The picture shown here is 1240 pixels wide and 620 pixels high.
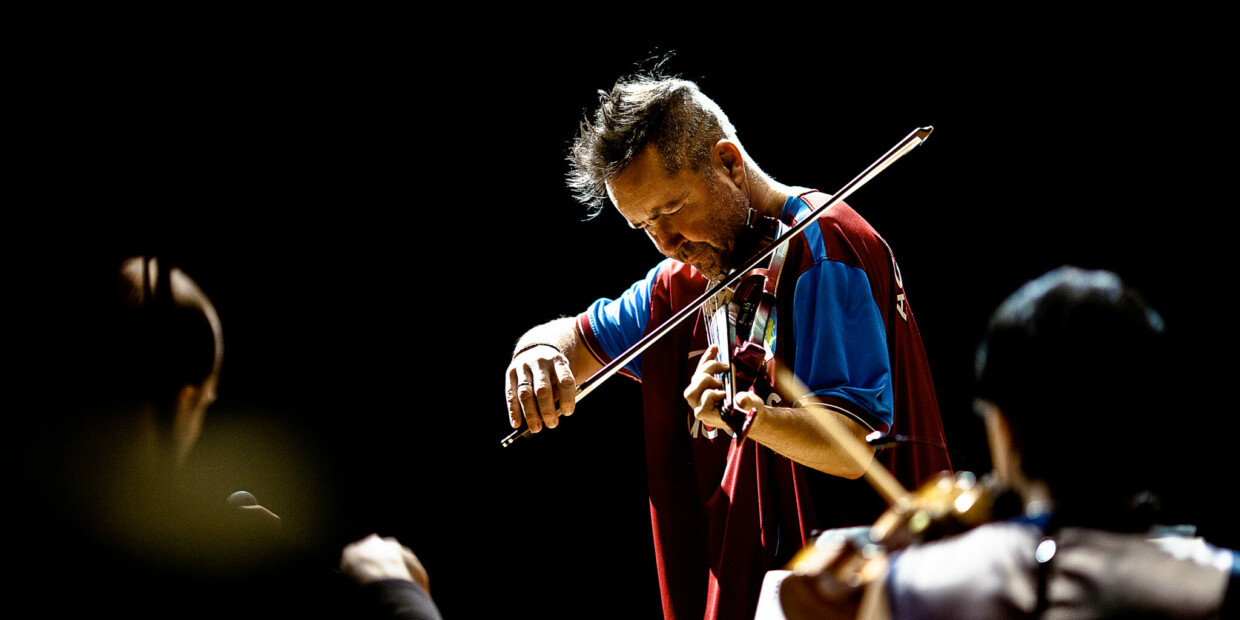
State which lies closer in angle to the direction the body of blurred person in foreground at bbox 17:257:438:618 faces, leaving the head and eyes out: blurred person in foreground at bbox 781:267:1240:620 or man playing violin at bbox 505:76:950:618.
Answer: the man playing violin

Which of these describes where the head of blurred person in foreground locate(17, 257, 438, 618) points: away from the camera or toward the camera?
away from the camera

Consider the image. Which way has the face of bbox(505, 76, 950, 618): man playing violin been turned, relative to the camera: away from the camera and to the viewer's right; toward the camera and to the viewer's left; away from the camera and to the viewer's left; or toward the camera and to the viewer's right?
toward the camera and to the viewer's left

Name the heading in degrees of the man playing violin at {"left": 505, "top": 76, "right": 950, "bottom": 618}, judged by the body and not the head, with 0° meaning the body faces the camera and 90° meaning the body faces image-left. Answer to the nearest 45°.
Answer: approximately 45°

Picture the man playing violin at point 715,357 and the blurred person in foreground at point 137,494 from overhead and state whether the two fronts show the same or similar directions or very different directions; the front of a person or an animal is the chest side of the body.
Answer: very different directions

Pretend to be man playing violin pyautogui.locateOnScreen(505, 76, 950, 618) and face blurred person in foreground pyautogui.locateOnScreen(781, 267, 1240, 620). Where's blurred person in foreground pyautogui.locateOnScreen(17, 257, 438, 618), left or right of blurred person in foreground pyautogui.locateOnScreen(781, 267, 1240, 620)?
right

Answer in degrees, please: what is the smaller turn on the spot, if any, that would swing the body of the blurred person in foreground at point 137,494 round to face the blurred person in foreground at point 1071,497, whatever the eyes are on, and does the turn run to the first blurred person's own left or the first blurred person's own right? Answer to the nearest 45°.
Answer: approximately 90° to the first blurred person's own right

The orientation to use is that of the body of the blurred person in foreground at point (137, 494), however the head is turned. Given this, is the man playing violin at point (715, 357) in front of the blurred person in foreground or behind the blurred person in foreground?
in front

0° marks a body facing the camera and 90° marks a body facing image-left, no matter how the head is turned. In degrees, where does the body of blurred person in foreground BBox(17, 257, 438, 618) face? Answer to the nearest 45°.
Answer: approximately 225°

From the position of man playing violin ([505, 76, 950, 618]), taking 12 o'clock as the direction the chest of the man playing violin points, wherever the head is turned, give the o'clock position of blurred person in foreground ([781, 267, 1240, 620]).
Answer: The blurred person in foreground is roughly at 10 o'clock from the man playing violin.

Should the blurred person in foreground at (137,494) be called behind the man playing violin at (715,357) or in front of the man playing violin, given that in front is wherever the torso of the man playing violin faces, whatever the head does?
in front
